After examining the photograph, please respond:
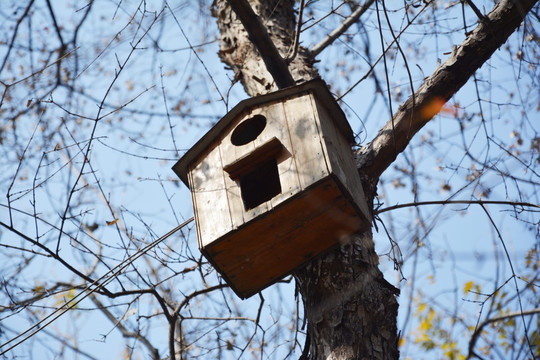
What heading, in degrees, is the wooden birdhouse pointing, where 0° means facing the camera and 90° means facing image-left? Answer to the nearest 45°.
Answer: approximately 45°
